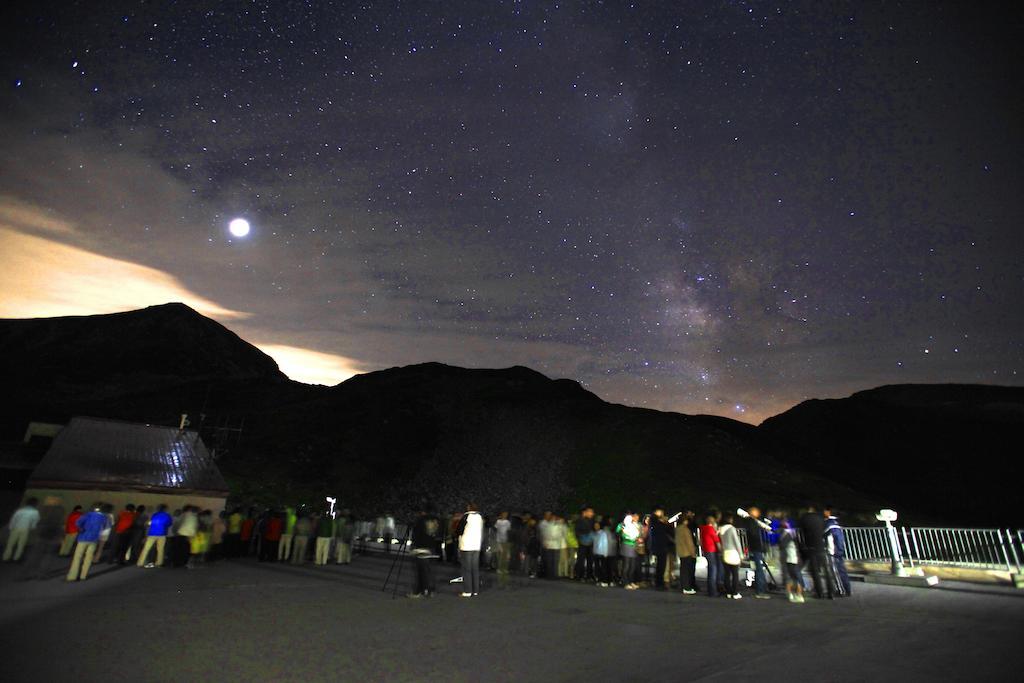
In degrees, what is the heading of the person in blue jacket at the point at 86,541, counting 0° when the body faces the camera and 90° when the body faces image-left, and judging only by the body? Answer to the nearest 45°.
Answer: approximately 180°

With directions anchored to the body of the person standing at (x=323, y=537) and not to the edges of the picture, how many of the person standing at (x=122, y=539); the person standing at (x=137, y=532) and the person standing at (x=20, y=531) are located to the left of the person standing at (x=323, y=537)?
3

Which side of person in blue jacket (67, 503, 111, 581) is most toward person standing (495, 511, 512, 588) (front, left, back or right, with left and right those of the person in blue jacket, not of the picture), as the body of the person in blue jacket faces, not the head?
right

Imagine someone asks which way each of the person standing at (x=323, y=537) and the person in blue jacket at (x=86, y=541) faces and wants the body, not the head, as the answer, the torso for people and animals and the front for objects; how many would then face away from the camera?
2

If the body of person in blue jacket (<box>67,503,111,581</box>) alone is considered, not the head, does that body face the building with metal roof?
yes

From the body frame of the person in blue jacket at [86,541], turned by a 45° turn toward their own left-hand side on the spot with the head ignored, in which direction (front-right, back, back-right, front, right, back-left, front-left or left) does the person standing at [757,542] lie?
back

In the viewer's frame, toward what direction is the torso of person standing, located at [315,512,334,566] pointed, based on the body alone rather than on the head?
away from the camera
